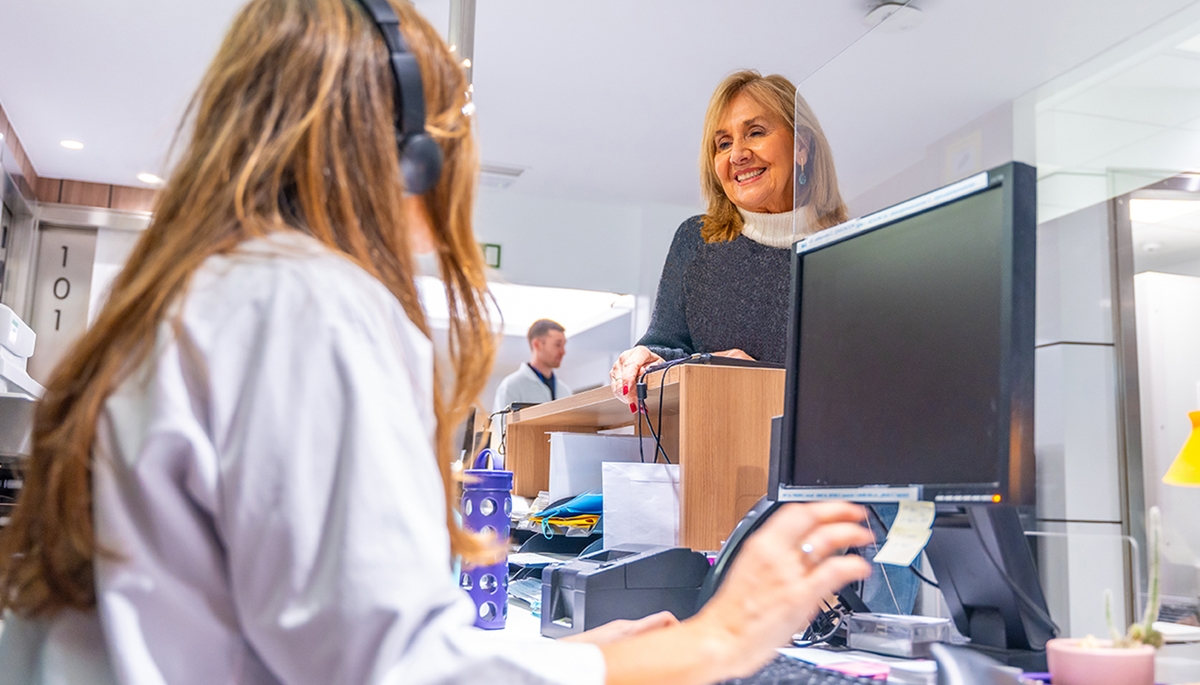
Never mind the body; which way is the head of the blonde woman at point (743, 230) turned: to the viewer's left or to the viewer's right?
to the viewer's left

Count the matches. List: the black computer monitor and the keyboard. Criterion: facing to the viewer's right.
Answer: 0

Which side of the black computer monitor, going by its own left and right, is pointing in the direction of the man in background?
right

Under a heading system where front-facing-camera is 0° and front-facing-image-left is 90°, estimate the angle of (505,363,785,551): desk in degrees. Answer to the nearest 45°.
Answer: approximately 45°

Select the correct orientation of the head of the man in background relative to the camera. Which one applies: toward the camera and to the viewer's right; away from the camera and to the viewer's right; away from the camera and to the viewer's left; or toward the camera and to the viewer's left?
toward the camera and to the viewer's right

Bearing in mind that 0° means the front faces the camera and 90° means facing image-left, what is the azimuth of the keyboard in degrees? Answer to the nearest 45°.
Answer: approximately 45°

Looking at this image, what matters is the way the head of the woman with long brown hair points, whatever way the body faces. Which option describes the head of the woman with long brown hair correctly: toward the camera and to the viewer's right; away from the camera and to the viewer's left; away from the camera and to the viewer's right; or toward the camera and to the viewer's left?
away from the camera and to the viewer's right

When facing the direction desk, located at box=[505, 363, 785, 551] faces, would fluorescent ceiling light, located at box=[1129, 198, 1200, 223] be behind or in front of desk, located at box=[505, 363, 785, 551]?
behind

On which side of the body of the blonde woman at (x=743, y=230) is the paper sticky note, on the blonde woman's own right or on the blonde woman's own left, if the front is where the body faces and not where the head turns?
on the blonde woman's own left
